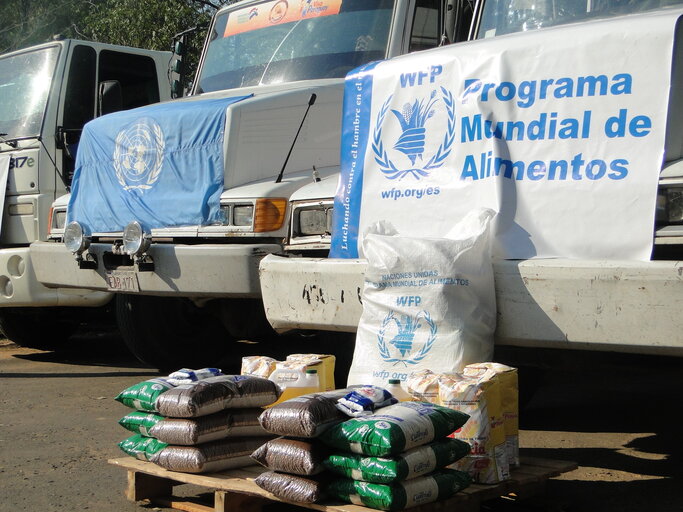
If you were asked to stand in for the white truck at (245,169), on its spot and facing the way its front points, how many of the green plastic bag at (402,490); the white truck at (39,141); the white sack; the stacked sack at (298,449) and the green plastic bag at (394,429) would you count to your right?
1

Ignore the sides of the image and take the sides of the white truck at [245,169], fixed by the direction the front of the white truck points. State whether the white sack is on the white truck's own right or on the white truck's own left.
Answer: on the white truck's own left

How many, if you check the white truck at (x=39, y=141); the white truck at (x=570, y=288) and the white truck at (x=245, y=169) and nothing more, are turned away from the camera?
0

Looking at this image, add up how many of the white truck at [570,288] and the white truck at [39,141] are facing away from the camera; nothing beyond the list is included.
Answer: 0

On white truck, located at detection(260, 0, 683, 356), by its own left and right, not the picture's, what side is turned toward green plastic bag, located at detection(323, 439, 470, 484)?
front

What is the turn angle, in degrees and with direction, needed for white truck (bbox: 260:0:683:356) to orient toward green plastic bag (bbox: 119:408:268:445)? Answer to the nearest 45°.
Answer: approximately 45° to its right

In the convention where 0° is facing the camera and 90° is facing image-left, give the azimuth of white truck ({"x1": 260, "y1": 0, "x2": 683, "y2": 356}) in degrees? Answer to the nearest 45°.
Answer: approximately 45°

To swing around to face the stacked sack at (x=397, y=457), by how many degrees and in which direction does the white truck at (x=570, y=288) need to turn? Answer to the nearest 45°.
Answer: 0° — it already faces it

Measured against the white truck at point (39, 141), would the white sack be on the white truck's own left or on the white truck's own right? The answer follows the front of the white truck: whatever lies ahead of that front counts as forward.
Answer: on the white truck's own left

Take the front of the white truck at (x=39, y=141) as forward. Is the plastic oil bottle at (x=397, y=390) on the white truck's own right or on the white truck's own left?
on the white truck's own left

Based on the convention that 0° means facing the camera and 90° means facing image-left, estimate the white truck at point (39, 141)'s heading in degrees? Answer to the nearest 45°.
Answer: approximately 45°

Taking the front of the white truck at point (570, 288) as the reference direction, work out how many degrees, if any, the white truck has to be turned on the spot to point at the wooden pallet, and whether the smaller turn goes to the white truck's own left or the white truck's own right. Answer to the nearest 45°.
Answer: approximately 45° to the white truck's own right

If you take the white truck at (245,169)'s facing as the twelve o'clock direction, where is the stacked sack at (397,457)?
The stacked sack is roughly at 10 o'clock from the white truck.

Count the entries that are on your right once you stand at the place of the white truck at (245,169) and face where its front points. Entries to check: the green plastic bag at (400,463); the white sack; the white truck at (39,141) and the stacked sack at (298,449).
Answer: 1

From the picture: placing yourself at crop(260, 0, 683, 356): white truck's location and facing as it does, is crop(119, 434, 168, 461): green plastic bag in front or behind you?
in front

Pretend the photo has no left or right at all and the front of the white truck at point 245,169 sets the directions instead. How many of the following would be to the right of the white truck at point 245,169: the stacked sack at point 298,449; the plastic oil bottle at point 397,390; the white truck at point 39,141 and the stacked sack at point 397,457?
1

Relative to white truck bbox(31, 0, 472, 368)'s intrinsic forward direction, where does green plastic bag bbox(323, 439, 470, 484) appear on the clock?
The green plastic bag is roughly at 10 o'clock from the white truck.

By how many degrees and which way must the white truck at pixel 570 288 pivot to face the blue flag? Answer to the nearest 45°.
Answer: approximately 90° to its right

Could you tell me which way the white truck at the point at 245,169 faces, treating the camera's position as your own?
facing the viewer and to the left of the viewer
